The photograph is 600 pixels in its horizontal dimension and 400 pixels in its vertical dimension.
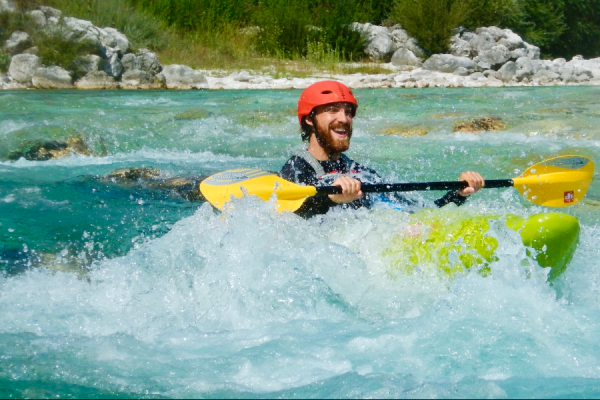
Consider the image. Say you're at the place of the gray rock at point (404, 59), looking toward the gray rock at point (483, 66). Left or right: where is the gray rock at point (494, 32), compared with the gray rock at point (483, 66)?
left

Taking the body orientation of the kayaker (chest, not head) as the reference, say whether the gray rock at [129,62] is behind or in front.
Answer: behind

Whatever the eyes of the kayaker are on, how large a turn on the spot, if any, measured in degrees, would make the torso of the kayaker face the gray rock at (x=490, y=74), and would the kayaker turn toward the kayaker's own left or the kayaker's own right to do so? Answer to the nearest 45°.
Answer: approximately 135° to the kayaker's own left

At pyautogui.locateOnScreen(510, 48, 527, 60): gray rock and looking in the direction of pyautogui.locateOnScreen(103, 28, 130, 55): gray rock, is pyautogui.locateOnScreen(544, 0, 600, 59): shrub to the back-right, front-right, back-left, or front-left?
back-right

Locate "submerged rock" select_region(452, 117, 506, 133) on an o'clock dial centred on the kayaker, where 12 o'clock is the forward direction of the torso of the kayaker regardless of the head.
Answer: The submerged rock is roughly at 8 o'clock from the kayaker.

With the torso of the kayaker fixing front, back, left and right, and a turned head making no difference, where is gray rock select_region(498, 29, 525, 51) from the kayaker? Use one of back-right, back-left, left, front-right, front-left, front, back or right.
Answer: back-left

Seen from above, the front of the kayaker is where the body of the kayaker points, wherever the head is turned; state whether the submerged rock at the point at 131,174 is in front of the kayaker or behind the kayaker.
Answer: behind

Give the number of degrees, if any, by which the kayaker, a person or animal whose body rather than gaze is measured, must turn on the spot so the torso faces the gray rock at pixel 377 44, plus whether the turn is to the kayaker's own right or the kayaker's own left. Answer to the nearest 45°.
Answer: approximately 135° to the kayaker's own left

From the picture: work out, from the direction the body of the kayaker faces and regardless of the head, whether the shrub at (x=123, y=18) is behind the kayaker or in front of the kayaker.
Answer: behind

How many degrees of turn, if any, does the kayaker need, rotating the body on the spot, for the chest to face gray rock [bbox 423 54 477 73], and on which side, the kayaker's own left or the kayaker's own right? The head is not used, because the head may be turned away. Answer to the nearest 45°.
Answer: approximately 135° to the kayaker's own left

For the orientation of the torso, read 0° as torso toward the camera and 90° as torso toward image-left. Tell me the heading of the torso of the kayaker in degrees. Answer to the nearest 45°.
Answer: approximately 315°
